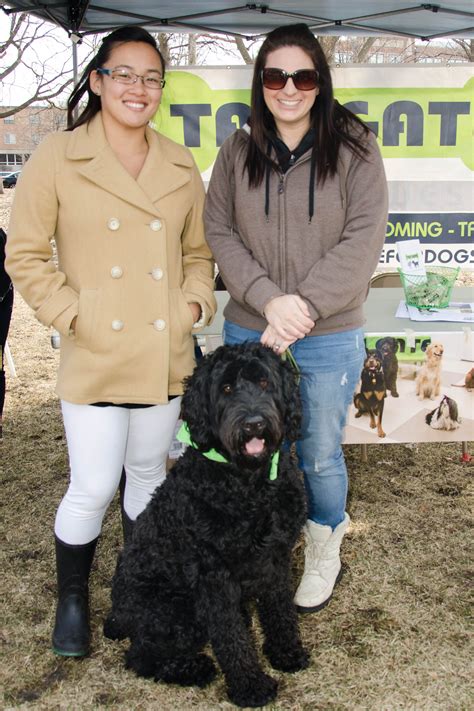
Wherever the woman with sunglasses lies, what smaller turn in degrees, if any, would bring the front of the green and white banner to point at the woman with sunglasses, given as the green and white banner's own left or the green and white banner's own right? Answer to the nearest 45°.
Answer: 0° — it already faces them

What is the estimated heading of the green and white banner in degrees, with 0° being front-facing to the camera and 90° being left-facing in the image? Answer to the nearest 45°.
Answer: approximately 0°

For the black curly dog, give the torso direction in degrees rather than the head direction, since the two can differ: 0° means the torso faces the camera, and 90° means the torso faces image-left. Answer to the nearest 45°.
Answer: approximately 315°

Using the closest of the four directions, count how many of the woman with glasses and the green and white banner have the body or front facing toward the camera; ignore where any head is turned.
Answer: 2

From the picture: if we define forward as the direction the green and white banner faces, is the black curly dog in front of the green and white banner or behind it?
in front
